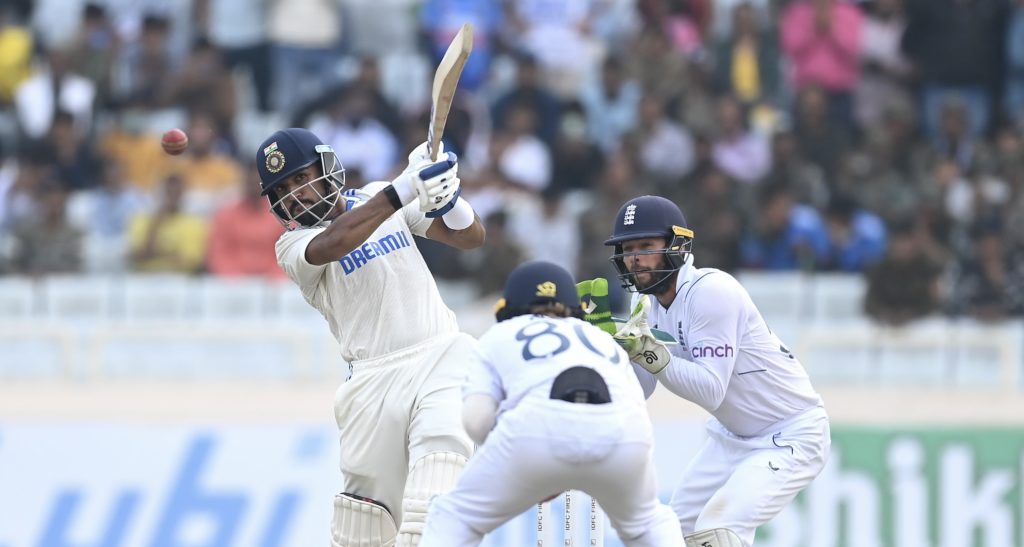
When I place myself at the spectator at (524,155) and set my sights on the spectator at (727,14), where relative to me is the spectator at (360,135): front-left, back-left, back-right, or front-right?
back-left

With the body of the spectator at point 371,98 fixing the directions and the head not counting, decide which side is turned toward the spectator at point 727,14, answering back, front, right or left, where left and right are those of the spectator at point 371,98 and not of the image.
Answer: left

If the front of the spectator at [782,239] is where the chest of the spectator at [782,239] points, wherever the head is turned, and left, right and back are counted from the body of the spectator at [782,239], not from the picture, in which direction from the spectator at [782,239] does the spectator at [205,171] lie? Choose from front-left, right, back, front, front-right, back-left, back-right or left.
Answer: right

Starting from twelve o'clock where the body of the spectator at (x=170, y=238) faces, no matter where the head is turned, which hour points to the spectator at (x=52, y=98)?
the spectator at (x=52, y=98) is roughly at 5 o'clock from the spectator at (x=170, y=238).

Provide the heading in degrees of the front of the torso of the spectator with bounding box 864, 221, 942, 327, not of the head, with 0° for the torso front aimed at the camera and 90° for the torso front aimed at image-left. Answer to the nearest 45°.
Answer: approximately 0°
